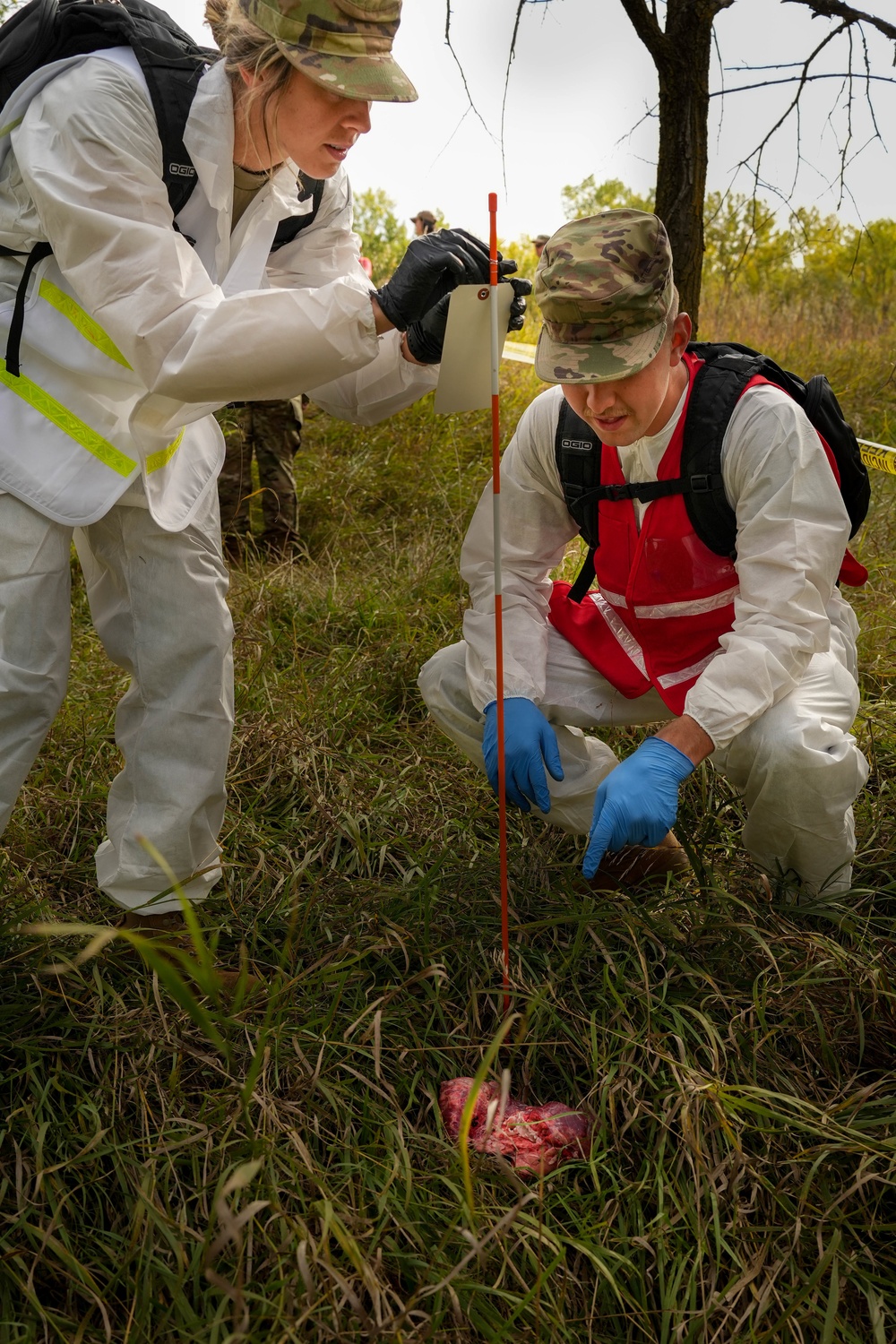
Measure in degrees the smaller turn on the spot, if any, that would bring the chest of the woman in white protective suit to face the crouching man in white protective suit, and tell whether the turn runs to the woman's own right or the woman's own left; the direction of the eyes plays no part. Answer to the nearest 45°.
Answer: approximately 45° to the woman's own left

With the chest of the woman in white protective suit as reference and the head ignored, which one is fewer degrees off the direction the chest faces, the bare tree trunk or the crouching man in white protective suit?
the crouching man in white protective suit

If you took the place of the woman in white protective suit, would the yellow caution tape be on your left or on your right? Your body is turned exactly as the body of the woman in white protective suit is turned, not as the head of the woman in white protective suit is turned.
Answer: on your left

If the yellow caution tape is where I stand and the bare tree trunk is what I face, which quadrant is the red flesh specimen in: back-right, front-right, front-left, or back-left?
back-left

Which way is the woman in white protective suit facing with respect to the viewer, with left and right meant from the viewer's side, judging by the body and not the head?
facing the viewer and to the right of the viewer

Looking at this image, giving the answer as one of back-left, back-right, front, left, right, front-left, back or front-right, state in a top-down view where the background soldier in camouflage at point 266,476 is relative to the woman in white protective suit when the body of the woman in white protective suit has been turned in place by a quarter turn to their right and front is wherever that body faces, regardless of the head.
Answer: back-right

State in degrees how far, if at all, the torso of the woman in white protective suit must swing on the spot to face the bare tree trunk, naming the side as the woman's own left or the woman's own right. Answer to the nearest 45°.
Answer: approximately 90° to the woman's own left

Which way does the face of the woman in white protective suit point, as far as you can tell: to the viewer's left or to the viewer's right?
to the viewer's right
